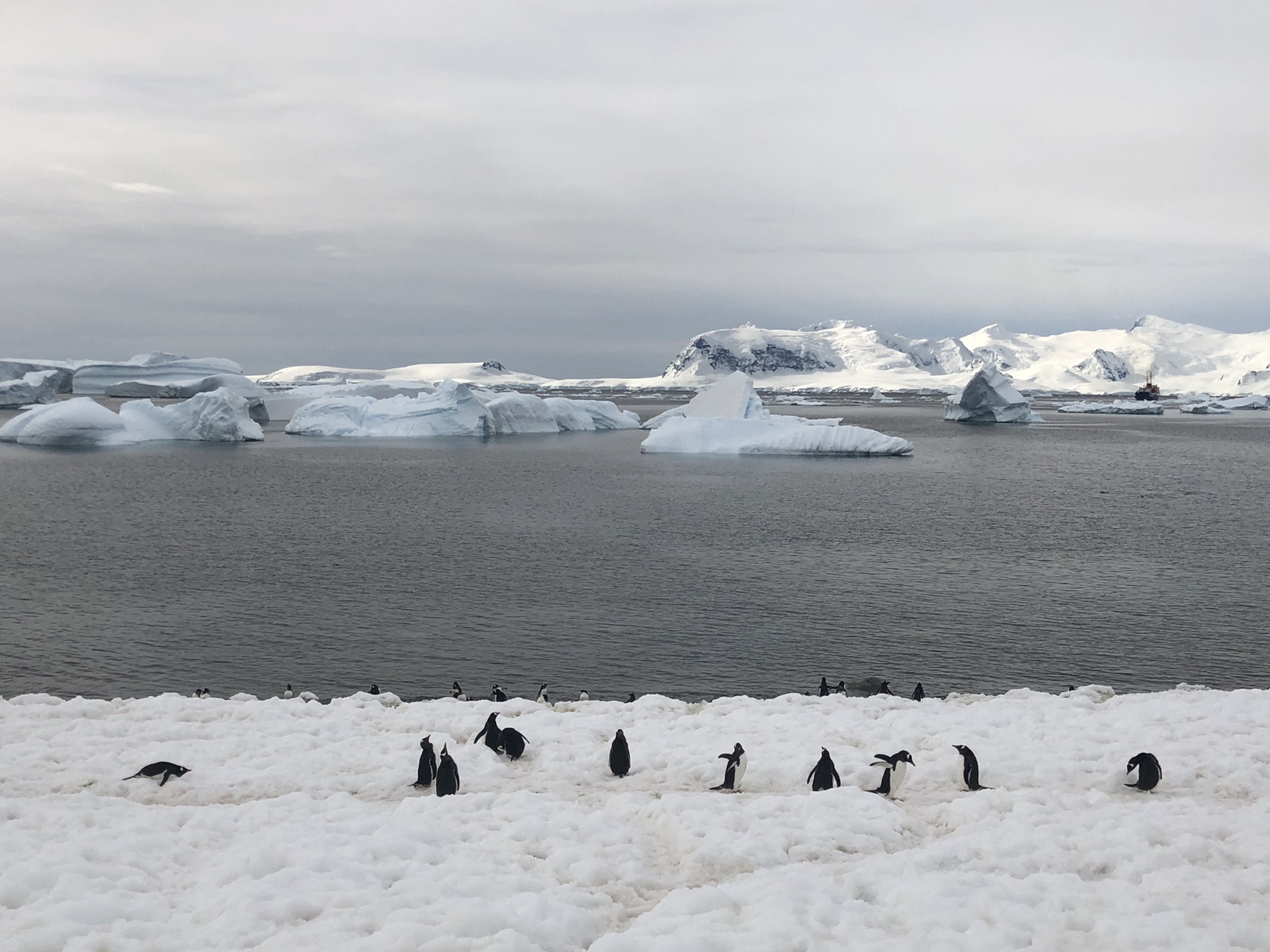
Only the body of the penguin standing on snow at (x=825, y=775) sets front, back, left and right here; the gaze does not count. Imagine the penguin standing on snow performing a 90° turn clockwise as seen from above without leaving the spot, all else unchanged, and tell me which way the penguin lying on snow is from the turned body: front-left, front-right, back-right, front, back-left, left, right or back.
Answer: back

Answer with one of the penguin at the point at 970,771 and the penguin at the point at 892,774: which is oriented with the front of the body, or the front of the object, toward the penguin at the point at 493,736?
the penguin at the point at 970,771

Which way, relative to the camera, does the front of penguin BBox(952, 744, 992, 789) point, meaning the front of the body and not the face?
to the viewer's left

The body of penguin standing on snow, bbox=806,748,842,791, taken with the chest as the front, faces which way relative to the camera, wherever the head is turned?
away from the camera

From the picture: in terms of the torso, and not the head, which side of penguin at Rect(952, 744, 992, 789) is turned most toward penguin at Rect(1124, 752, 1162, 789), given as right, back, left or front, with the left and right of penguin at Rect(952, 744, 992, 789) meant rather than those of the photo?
back

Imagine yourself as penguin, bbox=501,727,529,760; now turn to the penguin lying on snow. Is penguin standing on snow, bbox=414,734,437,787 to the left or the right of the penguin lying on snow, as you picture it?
left

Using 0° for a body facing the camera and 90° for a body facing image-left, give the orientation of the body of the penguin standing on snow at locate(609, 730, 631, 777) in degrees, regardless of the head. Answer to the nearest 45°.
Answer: approximately 180°
